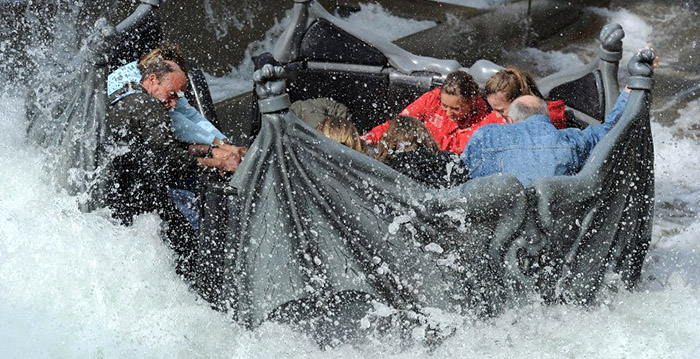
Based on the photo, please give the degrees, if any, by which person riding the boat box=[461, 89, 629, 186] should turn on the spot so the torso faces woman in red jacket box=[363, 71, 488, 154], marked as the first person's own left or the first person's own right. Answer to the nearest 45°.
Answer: approximately 45° to the first person's own left

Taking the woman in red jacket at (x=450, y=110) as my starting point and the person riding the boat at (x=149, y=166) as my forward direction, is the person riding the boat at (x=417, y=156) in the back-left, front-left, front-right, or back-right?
front-left

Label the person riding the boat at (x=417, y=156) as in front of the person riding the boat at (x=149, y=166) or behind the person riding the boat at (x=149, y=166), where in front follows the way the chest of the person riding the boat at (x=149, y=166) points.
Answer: in front

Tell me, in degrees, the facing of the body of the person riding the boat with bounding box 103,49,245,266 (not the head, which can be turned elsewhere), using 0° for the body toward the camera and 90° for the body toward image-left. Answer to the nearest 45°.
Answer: approximately 270°

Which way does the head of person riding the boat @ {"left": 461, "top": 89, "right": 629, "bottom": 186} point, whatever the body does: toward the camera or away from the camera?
away from the camera

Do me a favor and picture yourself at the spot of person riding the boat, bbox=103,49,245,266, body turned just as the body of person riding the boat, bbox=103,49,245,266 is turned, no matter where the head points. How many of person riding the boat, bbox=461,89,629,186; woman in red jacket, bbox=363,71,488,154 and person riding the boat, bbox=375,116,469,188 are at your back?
0

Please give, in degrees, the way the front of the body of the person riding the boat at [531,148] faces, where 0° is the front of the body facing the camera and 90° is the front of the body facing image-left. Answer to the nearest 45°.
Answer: approximately 180°

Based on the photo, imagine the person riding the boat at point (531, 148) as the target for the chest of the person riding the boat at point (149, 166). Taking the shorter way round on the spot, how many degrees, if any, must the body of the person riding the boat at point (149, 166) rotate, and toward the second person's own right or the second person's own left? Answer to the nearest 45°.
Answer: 0° — they already face them

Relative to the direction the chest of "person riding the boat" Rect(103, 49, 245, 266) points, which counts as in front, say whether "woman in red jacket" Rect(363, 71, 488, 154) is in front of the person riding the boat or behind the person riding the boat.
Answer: in front
